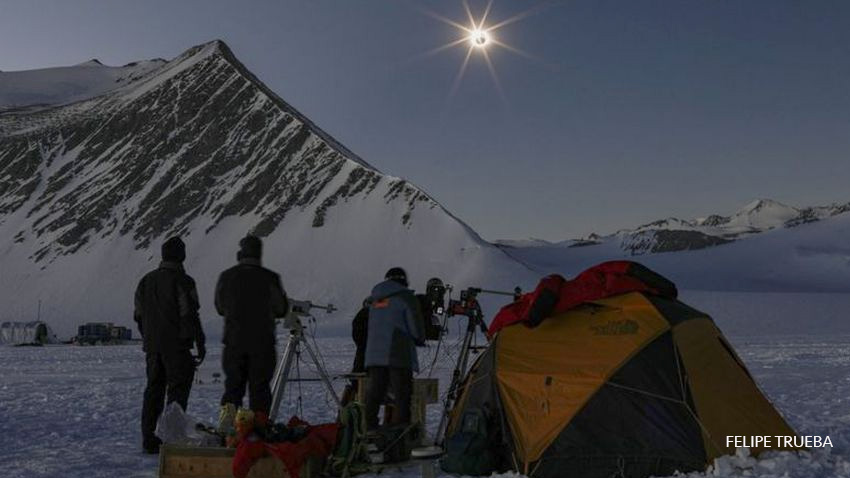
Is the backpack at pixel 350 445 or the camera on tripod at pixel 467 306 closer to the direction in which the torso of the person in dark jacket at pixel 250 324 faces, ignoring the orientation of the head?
the camera on tripod

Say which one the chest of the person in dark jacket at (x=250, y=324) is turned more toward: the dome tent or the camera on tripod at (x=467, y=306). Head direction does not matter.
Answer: the camera on tripod

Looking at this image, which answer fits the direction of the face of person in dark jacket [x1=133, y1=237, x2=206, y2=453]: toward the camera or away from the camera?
away from the camera

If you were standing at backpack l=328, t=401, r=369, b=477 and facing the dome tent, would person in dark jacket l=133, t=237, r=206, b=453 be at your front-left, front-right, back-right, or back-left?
back-left

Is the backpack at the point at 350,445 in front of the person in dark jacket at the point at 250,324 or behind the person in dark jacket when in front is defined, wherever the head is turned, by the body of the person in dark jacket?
behind

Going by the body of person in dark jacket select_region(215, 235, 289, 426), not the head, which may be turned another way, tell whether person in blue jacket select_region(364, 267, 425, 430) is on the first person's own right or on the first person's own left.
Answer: on the first person's own right

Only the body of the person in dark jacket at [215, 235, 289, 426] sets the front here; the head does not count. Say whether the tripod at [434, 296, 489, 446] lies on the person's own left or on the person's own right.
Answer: on the person's own right

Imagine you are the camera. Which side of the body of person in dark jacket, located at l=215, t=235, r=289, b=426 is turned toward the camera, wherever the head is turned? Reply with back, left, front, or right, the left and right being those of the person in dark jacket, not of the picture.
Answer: back

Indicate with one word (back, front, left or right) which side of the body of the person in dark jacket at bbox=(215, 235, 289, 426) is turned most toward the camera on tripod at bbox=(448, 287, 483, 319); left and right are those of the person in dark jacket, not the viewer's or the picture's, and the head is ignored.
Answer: right

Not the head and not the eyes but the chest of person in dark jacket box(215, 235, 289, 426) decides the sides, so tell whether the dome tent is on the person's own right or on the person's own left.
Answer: on the person's own right

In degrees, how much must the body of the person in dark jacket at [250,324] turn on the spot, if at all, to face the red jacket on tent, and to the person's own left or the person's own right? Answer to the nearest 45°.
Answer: approximately 90° to the person's own right

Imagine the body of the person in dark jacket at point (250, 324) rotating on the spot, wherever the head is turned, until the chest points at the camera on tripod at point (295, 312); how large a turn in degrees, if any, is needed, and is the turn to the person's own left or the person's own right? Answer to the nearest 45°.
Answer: approximately 45° to the person's own right

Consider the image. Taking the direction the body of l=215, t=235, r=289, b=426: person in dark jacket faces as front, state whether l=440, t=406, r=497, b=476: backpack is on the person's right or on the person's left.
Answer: on the person's right
